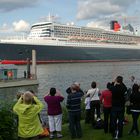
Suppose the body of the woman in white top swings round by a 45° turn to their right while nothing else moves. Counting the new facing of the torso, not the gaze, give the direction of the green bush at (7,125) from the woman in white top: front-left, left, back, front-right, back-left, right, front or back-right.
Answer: back

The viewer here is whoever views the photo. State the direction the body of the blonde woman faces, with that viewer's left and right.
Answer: facing away from the viewer

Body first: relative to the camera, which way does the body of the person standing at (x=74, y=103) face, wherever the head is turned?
away from the camera

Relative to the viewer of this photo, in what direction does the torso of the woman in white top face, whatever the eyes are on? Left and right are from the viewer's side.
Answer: facing away from the viewer

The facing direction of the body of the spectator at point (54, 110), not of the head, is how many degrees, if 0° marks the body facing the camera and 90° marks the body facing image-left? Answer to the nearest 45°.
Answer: approximately 180°

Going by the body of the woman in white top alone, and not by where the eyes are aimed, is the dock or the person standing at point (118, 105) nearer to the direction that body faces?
the dock
